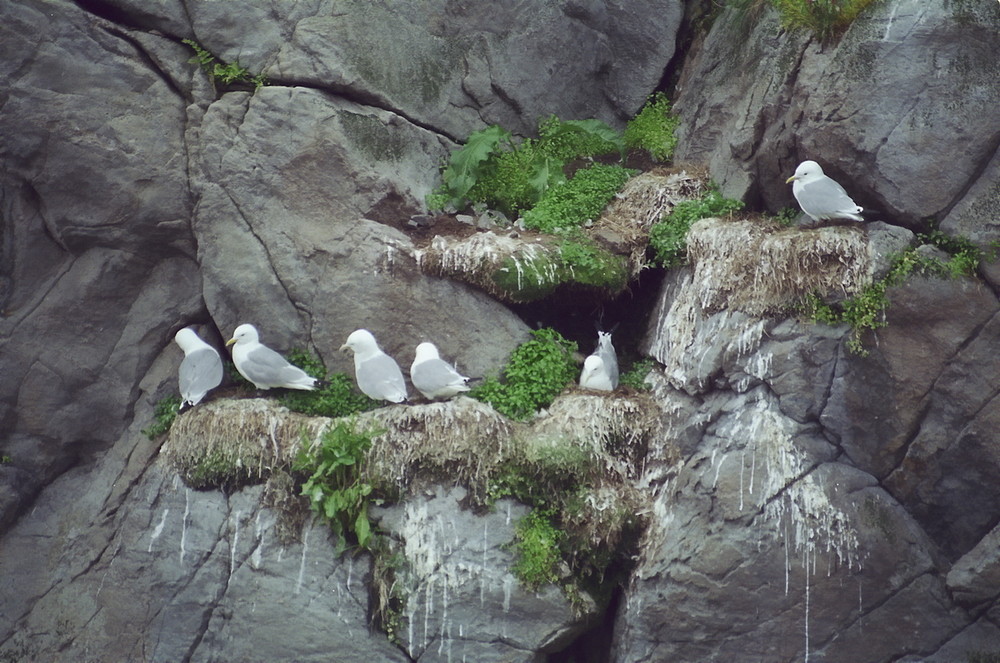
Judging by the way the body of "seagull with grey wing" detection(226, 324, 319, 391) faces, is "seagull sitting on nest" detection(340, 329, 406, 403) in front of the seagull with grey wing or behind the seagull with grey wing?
behind

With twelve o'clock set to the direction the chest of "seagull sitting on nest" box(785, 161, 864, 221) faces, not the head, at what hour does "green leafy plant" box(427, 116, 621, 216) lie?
The green leafy plant is roughly at 1 o'clock from the seagull sitting on nest.

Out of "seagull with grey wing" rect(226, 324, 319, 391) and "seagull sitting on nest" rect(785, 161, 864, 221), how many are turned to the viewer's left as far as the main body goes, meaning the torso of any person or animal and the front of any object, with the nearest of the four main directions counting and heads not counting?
2

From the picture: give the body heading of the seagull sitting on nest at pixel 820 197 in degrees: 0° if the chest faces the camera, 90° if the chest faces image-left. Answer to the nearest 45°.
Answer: approximately 90°

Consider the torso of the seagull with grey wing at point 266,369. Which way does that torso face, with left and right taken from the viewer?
facing to the left of the viewer

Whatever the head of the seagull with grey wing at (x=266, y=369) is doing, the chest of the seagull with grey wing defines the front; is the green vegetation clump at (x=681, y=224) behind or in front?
behind

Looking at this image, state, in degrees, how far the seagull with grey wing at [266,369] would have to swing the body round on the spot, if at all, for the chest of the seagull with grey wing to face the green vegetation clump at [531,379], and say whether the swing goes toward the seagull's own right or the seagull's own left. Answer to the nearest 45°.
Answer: approximately 180°
